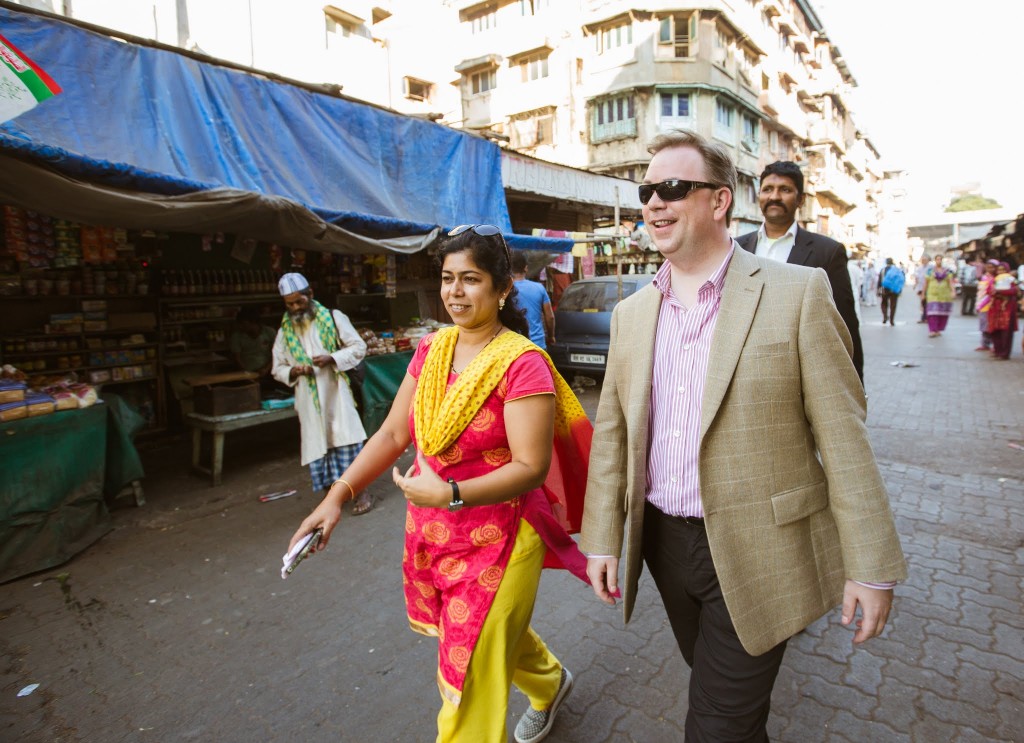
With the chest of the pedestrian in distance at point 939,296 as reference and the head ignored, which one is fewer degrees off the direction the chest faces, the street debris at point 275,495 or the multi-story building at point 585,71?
the street debris

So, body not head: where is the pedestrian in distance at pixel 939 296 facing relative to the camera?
toward the camera

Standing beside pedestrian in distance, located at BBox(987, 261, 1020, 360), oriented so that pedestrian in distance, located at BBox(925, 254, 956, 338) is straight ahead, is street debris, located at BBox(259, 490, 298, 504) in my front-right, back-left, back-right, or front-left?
back-left

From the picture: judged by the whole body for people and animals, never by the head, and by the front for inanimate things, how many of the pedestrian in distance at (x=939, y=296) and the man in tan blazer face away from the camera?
0

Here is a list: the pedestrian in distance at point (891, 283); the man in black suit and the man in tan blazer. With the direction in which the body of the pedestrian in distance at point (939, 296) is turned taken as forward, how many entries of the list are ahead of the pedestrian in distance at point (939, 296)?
2

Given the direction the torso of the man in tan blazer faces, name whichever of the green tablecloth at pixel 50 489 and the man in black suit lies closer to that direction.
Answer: the green tablecloth

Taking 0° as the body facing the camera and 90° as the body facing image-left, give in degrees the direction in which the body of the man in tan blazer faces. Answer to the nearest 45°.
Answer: approximately 45°

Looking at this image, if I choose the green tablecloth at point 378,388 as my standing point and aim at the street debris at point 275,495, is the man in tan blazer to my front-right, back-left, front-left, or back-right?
front-left

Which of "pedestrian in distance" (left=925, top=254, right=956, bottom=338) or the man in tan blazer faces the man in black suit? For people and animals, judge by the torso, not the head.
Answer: the pedestrian in distance
